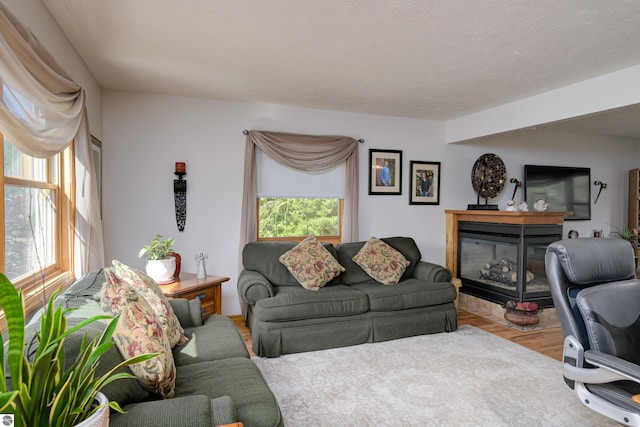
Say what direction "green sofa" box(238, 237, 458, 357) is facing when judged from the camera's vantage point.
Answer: facing the viewer and to the right of the viewer

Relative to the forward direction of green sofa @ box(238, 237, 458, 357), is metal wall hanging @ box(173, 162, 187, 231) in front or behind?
behind

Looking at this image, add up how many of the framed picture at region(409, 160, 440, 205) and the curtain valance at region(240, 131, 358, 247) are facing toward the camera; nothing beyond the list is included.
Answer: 2

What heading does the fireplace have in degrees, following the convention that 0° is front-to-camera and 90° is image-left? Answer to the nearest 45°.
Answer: approximately 45°

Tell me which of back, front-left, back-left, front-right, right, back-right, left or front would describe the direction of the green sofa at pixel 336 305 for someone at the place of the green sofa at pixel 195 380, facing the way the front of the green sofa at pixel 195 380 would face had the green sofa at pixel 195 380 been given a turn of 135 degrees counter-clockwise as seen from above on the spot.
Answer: right

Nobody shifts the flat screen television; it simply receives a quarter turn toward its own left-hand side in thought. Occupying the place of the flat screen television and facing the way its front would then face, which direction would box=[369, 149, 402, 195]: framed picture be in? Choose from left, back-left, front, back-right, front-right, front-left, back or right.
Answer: back

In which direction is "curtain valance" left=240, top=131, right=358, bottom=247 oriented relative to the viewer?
toward the camera

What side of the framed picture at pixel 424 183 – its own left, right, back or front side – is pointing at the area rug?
front

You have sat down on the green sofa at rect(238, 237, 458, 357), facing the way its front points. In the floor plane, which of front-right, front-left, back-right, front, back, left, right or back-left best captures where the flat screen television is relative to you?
left

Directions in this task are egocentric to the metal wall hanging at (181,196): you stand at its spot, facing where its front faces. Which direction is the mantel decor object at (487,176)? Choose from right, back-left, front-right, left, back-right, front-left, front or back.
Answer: left

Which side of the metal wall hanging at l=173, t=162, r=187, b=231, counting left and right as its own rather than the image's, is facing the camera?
front

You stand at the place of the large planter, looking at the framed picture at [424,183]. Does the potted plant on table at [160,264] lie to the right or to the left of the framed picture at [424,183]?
left

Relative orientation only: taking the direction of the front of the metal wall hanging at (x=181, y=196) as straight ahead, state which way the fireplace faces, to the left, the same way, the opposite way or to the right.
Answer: to the right

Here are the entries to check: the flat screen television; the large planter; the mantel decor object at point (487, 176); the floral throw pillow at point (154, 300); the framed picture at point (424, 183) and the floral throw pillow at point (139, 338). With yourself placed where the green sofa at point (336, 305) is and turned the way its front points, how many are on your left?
3

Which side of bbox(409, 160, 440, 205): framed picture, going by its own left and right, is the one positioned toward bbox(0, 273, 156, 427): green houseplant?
front

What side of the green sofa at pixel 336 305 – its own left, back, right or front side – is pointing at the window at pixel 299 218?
back

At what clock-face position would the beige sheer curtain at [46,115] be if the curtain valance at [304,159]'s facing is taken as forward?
The beige sheer curtain is roughly at 1 o'clock from the curtain valance.
